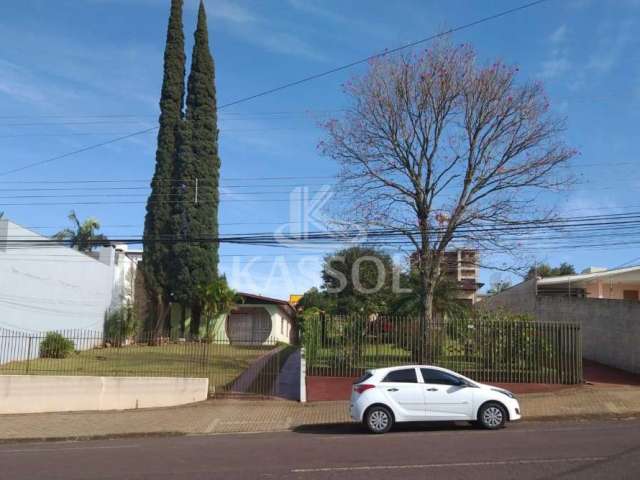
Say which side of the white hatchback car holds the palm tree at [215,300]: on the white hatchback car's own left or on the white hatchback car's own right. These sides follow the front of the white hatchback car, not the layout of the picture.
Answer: on the white hatchback car's own left

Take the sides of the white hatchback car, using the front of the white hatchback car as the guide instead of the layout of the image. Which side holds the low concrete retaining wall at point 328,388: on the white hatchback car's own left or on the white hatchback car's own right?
on the white hatchback car's own left

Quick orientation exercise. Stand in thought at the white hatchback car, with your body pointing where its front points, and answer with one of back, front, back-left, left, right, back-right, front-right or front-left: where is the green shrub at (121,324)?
back-left

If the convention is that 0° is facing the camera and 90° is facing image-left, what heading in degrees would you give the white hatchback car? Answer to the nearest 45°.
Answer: approximately 270°

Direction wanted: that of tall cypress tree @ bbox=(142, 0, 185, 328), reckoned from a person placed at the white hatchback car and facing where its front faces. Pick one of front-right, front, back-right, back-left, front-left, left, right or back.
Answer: back-left

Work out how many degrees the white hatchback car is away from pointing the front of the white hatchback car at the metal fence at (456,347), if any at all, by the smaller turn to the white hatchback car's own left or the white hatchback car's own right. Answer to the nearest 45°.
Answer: approximately 90° to the white hatchback car's own left

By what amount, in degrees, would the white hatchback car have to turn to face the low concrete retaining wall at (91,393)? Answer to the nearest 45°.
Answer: approximately 180°
